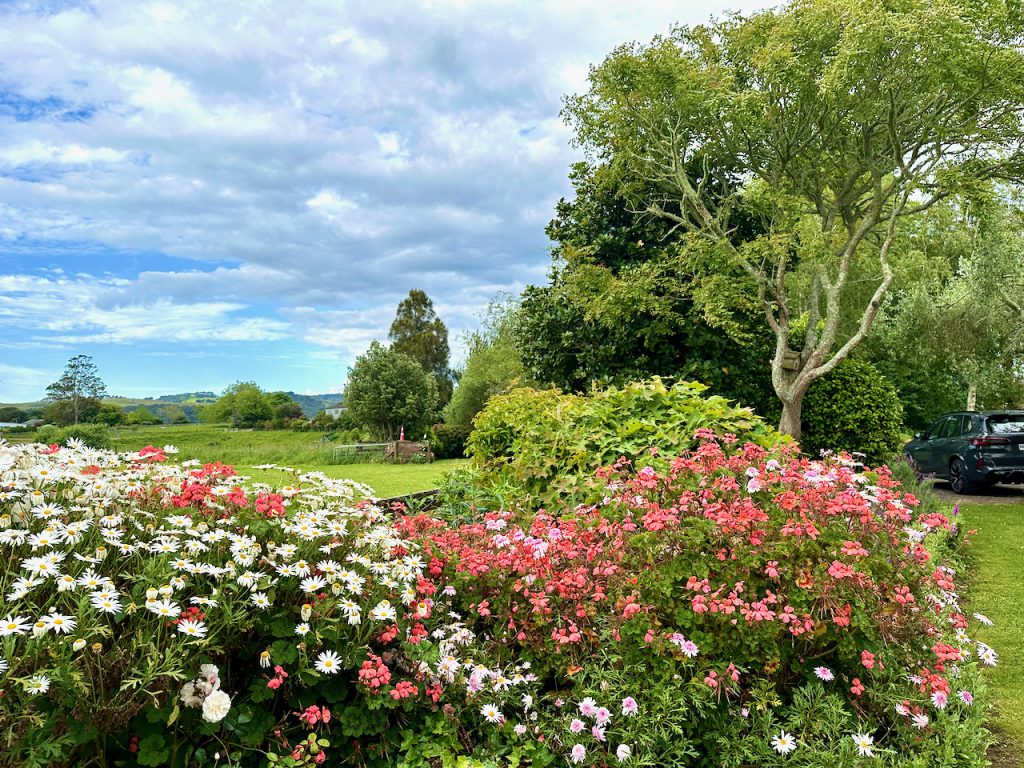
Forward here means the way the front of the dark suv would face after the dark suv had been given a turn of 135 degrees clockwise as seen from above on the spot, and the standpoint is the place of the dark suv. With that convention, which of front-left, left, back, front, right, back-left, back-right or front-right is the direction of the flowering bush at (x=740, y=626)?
right

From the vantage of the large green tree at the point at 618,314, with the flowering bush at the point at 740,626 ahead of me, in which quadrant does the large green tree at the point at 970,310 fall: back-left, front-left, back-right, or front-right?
back-left

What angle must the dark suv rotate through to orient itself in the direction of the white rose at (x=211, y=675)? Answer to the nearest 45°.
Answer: approximately 135° to its left

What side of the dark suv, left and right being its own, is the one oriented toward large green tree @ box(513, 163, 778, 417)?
left

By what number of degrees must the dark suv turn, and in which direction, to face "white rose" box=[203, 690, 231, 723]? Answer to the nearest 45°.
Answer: approximately 135° to its left

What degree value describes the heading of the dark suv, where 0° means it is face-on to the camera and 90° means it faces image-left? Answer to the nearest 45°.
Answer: approximately 135°

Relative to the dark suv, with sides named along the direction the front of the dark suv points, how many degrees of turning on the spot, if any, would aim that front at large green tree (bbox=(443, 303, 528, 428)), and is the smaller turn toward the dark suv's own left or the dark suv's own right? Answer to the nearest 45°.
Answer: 0° — it already faces it

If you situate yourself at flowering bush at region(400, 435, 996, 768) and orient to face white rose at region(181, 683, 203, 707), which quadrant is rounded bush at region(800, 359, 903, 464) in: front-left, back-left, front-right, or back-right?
back-right

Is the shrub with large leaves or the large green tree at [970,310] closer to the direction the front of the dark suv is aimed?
the large green tree

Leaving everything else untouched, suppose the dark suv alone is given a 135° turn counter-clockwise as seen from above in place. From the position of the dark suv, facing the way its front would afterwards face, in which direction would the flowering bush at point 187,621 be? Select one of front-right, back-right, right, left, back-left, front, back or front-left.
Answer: front

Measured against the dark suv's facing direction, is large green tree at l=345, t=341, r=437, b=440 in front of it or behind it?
in front

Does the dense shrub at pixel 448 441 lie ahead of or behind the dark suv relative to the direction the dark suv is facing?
ahead

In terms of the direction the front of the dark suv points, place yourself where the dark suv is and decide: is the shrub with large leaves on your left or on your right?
on your left
